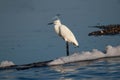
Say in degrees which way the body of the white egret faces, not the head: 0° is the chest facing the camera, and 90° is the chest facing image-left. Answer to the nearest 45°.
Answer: approximately 90°
